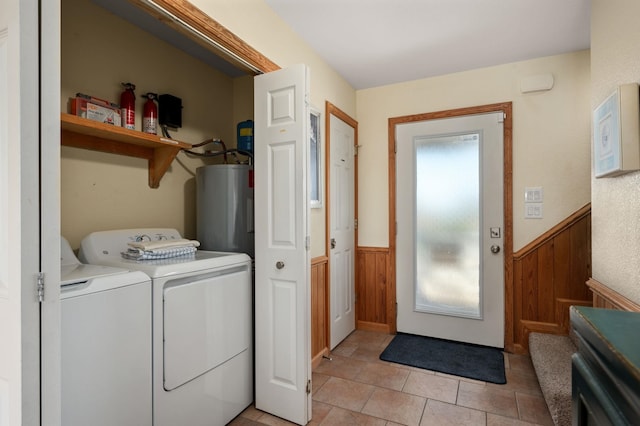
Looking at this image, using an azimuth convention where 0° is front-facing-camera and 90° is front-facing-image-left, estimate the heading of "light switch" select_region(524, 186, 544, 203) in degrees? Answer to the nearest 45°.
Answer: approximately 0°

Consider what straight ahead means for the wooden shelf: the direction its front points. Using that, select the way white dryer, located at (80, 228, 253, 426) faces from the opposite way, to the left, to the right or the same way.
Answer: the same way

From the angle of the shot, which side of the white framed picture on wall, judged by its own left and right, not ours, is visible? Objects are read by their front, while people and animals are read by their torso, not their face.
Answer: left

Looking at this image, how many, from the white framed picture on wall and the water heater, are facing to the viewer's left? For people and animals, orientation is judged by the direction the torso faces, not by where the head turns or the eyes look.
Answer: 1

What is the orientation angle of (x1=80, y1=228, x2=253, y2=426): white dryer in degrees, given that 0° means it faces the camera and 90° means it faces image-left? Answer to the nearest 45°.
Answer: approximately 315°

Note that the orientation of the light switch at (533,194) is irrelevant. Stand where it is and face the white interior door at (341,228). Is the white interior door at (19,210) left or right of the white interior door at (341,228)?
left

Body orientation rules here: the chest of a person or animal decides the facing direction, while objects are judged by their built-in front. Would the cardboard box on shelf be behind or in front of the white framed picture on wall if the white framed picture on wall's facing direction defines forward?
in front

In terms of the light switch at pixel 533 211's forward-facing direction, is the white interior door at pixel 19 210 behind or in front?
in front

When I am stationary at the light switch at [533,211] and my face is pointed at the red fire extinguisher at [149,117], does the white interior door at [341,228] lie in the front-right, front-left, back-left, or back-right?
front-right

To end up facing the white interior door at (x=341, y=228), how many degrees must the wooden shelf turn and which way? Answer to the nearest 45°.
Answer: approximately 45° to its left

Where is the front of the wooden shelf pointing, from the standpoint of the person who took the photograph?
facing the viewer and to the right of the viewer

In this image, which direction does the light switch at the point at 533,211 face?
toward the camera
